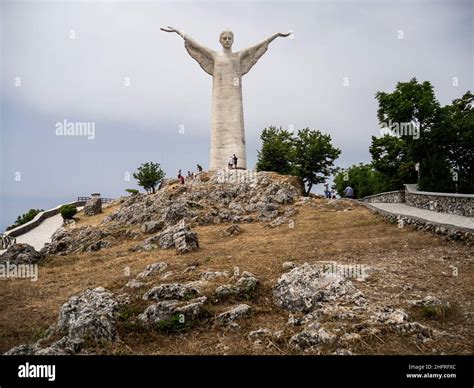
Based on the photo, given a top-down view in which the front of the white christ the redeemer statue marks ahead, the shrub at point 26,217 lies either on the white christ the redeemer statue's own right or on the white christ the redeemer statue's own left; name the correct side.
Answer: on the white christ the redeemer statue's own right

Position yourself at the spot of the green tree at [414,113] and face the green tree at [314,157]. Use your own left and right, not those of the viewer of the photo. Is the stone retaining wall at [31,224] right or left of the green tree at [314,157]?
left

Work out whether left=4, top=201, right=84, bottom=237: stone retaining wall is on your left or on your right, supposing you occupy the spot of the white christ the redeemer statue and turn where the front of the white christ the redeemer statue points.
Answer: on your right

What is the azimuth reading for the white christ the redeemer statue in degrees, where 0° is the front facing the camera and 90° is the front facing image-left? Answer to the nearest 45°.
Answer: approximately 0°

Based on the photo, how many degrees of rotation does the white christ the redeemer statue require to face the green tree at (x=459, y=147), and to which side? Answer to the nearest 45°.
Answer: approximately 45° to its left

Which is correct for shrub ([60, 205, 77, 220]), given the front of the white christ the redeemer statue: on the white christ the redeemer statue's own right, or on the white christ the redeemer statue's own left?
on the white christ the redeemer statue's own right
